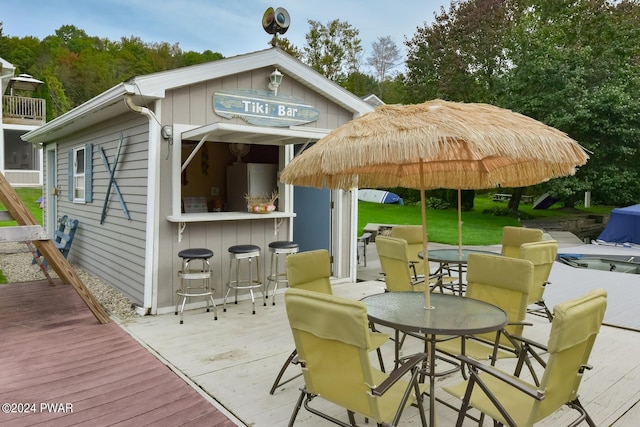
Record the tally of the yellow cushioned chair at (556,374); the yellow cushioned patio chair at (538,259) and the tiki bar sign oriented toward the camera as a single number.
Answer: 1

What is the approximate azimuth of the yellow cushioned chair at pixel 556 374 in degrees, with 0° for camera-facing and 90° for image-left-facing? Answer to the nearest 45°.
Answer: approximately 135°

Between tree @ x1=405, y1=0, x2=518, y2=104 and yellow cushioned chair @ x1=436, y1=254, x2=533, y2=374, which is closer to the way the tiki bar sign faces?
the yellow cushioned chair

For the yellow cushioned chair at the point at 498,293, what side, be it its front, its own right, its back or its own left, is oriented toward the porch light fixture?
right

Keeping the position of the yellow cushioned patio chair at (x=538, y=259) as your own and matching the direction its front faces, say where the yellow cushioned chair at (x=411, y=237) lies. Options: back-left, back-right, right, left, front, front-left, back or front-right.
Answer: front

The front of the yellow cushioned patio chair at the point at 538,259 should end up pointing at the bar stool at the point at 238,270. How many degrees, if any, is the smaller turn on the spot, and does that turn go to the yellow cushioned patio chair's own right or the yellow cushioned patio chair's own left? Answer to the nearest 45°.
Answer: approximately 45° to the yellow cushioned patio chair's own left

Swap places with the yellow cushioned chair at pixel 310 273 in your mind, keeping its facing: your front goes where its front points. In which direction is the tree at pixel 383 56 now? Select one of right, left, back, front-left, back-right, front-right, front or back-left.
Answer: back-left

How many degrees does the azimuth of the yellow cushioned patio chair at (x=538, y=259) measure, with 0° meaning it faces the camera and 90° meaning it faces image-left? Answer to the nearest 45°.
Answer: approximately 135°

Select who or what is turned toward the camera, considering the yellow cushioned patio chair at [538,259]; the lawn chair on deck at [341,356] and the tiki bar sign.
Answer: the tiki bar sign
